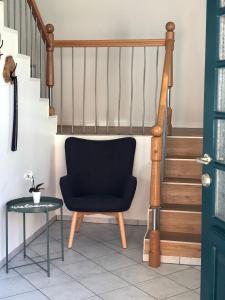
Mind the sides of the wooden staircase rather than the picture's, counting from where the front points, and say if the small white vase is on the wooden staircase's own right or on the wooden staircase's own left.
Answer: on the wooden staircase's own right

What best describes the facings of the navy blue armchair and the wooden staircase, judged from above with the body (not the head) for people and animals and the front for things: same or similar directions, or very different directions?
same or similar directions

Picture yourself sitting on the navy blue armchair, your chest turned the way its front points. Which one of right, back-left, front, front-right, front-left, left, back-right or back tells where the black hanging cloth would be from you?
front-right

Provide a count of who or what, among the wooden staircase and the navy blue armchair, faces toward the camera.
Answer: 2

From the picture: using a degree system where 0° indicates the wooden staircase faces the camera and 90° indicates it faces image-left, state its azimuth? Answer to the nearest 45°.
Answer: approximately 0°

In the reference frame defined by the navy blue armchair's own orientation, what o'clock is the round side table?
The round side table is roughly at 1 o'clock from the navy blue armchair.

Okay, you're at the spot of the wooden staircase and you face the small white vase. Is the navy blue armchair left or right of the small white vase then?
right

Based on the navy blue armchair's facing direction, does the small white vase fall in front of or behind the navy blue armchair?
in front

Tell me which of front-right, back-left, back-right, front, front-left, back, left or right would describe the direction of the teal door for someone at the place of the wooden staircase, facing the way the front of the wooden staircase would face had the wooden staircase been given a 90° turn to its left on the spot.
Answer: right

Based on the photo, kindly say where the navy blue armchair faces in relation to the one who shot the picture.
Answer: facing the viewer
